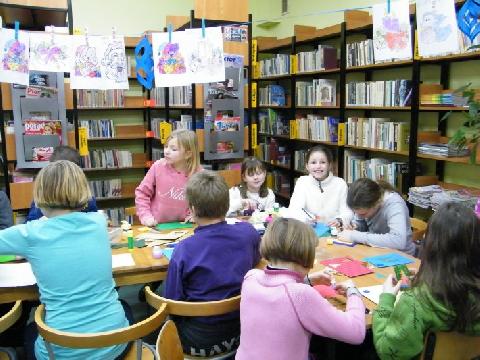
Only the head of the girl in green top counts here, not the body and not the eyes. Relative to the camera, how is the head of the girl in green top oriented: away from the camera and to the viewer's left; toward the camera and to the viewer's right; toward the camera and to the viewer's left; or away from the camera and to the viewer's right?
away from the camera and to the viewer's left

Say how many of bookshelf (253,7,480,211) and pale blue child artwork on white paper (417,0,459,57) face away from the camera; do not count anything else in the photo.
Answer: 0

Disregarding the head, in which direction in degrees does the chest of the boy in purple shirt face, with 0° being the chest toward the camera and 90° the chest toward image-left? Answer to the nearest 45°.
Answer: approximately 180°

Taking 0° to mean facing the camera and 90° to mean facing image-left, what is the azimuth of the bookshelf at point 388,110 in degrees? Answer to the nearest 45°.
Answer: approximately 45°

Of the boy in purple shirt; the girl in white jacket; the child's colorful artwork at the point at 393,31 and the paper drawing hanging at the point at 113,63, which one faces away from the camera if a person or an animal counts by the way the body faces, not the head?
the boy in purple shirt

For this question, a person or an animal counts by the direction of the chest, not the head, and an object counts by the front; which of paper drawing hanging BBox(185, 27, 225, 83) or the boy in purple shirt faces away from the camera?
the boy in purple shirt

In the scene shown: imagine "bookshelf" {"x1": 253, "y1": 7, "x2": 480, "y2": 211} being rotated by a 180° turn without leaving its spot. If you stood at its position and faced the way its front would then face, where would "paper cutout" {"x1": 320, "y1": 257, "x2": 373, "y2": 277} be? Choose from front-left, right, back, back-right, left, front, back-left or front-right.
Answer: back-right

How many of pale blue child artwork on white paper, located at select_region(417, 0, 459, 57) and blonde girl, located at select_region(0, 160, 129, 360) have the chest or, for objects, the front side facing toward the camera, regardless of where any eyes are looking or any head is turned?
1

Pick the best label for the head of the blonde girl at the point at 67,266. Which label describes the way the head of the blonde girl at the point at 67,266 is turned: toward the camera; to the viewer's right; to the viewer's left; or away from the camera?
away from the camera

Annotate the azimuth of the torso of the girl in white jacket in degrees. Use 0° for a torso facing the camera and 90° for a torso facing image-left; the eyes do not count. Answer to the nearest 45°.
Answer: approximately 0°

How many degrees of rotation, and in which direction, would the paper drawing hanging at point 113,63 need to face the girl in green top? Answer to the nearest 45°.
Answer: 0° — it already faces them

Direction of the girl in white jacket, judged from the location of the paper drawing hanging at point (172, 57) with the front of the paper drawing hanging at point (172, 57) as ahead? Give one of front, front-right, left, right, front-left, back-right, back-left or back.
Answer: left

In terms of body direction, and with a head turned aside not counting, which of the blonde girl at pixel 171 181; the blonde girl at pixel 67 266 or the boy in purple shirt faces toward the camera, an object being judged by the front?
the blonde girl at pixel 171 181

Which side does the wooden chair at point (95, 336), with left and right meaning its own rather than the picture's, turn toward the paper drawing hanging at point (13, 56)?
front
